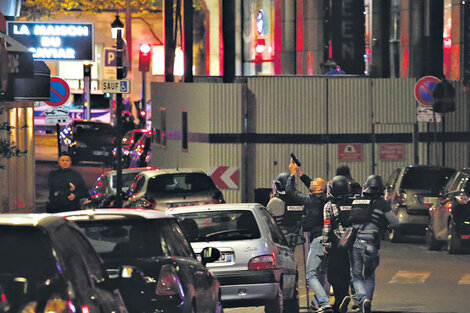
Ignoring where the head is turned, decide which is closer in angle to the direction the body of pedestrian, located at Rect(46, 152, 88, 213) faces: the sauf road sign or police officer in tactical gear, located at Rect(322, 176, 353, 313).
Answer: the police officer in tactical gear

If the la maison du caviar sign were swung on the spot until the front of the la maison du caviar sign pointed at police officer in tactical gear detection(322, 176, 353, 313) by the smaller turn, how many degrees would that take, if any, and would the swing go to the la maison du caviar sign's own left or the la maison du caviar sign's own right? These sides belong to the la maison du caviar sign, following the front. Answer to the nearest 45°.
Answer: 0° — it already faces them

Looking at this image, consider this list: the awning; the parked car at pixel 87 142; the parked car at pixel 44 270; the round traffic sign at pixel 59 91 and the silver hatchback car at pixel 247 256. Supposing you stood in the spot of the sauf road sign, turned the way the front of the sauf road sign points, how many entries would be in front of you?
3

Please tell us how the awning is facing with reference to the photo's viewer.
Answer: facing to the right of the viewer

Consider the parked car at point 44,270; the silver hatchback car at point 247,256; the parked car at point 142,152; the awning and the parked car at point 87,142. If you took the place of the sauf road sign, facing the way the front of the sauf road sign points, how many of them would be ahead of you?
3

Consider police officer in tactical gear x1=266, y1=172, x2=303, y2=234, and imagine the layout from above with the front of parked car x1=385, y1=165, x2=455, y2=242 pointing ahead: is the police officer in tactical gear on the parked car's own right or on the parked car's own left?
on the parked car's own left

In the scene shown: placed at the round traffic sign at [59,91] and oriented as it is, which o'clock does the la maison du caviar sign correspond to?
The la maison du caviar sign is roughly at 6 o'clock from the round traffic sign.

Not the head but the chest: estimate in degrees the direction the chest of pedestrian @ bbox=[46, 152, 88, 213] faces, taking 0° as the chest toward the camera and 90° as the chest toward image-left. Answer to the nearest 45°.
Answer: approximately 0°

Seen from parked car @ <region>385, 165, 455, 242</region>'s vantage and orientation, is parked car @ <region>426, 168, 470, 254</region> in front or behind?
behind

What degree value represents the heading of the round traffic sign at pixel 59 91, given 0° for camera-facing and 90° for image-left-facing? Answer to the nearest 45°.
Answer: approximately 0°

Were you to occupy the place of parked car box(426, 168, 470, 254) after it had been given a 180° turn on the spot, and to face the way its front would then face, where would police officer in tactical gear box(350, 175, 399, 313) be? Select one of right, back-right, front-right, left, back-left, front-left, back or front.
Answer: front-right

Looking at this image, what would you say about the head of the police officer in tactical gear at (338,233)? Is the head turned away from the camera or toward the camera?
away from the camera
